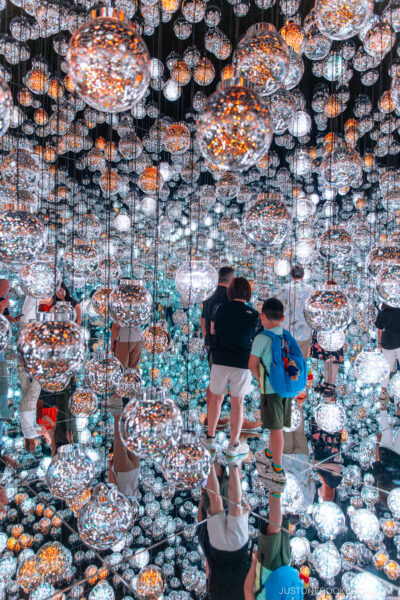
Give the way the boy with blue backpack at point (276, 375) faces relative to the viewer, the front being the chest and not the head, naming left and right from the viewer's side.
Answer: facing away from the viewer and to the left of the viewer

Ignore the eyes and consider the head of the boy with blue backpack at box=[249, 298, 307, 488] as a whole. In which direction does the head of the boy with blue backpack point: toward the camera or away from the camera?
away from the camera

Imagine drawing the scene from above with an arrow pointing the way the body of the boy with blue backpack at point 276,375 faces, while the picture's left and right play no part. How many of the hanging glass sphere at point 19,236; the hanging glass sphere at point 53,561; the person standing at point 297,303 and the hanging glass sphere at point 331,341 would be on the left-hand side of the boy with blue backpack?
2
